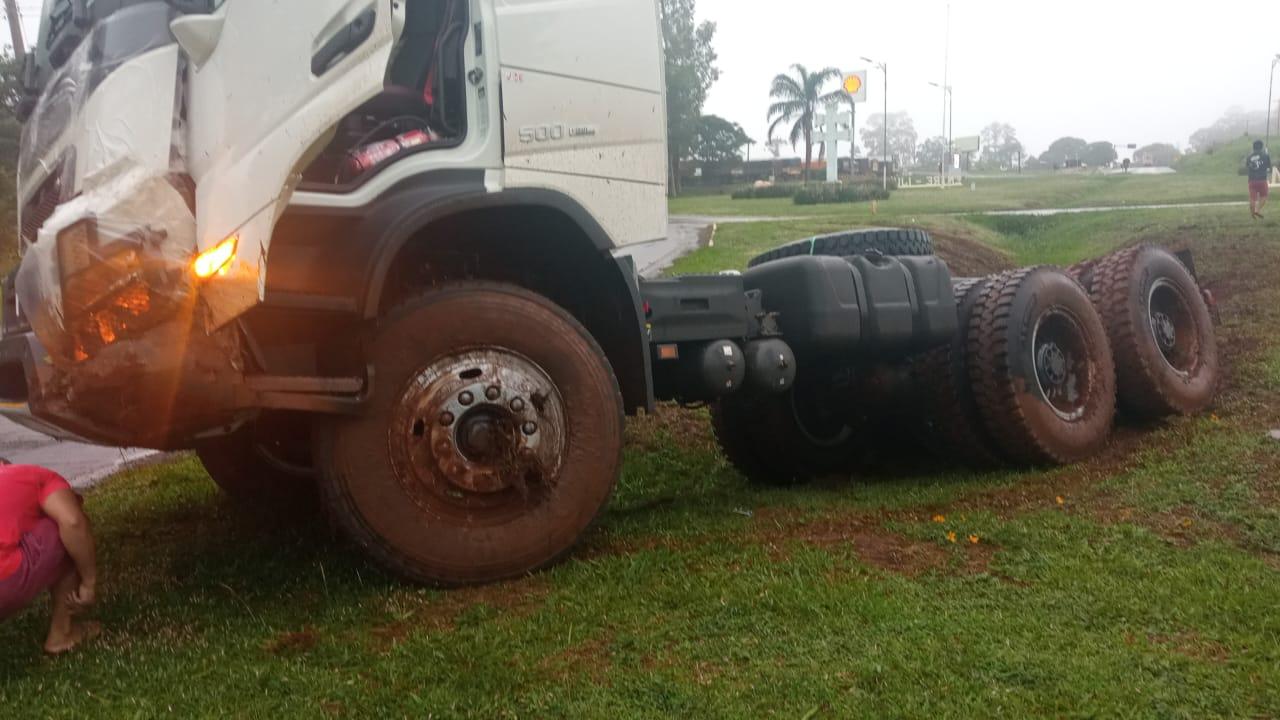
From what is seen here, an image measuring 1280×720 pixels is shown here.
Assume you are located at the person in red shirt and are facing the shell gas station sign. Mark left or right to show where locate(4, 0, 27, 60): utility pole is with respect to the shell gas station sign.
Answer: left

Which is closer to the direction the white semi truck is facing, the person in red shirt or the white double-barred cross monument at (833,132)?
the person in red shirt

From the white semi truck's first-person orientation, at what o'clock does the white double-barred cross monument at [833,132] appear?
The white double-barred cross monument is roughly at 5 o'clock from the white semi truck.

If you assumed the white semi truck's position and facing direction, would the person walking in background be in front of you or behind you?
behind

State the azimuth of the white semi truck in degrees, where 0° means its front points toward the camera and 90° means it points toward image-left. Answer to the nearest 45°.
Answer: approximately 45°

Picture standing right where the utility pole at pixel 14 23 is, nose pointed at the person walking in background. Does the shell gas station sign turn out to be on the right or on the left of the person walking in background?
left

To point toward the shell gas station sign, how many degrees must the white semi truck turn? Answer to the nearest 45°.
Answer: approximately 135° to its right

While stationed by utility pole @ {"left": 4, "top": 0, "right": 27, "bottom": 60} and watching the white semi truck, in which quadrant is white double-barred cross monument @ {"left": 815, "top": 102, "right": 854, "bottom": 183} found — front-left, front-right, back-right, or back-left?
back-left
